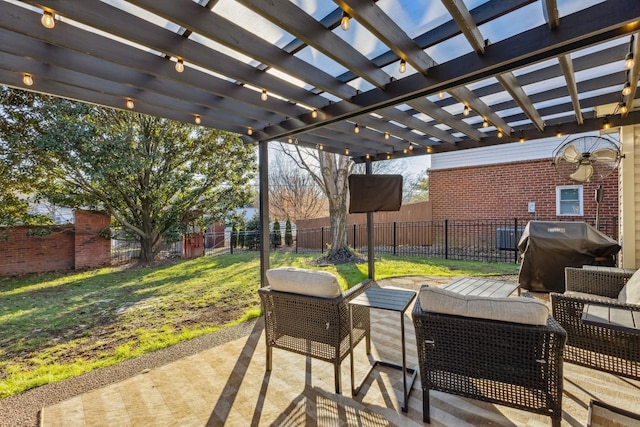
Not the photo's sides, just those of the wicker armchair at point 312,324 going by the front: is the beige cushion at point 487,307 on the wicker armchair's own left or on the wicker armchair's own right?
on the wicker armchair's own right

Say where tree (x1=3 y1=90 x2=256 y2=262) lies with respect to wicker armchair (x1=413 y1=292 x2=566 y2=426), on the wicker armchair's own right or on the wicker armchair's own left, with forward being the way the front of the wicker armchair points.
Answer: on the wicker armchair's own left

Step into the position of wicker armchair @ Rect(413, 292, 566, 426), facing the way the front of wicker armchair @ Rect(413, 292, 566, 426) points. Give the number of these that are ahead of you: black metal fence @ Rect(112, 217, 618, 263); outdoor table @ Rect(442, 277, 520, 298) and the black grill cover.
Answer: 3

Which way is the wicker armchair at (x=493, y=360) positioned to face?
away from the camera

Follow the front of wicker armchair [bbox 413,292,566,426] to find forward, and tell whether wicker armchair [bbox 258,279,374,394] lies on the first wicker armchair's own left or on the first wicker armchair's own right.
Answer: on the first wicker armchair's own left
